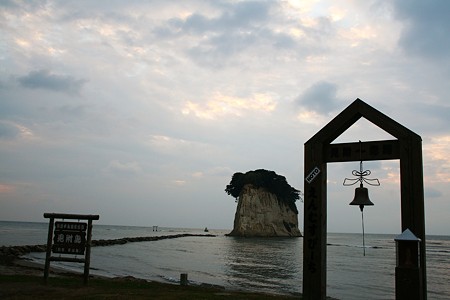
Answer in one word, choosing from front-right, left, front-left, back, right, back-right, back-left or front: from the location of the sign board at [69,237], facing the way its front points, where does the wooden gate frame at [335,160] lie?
front-left

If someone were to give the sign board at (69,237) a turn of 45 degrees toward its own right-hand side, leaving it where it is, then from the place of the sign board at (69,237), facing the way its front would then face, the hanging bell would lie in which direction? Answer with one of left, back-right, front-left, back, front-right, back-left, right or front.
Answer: left

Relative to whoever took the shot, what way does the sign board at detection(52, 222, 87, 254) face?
facing the viewer
